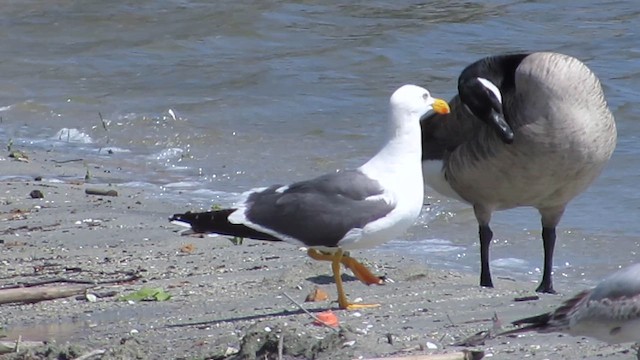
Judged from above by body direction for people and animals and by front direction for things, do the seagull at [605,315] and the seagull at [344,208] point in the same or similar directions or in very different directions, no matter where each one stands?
same or similar directions

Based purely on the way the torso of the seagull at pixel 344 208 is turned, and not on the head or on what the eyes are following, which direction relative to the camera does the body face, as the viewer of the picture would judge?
to the viewer's right

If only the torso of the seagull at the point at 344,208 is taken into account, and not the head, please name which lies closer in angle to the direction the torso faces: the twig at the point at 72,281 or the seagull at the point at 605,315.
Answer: the seagull

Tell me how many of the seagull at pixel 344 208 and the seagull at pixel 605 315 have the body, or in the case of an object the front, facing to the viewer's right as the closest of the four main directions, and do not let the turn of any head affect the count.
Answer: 2

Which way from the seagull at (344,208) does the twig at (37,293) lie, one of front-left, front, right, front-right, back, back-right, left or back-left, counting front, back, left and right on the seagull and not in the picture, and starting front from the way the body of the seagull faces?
back

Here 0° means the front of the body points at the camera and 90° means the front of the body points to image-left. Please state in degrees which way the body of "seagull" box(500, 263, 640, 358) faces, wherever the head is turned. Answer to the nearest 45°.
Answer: approximately 270°

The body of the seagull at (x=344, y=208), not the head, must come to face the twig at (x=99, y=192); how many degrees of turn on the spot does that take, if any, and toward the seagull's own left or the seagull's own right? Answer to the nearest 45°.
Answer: approximately 135° to the seagull's own left

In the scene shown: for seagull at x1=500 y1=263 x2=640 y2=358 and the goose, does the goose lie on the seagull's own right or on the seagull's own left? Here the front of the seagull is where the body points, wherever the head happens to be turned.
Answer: on the seagull's own left

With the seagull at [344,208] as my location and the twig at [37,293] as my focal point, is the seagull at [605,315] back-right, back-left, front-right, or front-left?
back-left

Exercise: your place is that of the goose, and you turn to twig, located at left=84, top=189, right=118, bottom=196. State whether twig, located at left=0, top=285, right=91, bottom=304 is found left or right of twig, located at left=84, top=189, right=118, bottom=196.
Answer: left
